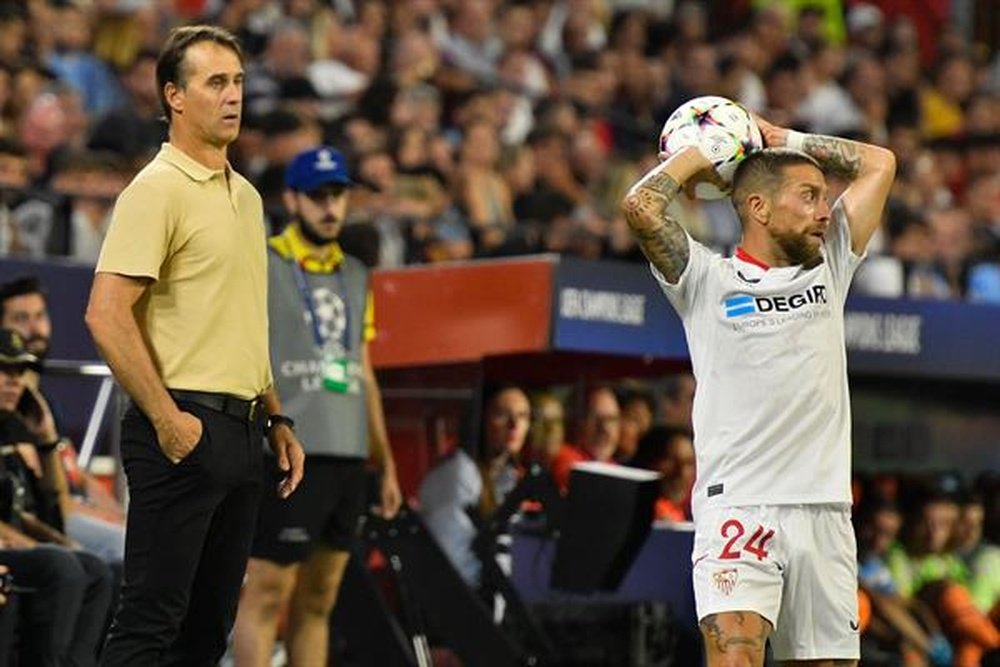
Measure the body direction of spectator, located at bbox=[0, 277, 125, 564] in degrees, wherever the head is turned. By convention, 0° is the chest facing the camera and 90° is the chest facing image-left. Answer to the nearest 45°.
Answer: approximately 315°

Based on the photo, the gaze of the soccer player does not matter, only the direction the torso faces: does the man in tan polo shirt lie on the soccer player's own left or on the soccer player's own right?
on the soccer player's own right

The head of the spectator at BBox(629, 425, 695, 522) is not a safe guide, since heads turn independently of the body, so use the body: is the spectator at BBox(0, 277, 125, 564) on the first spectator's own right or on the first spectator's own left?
on the first spectator's own right

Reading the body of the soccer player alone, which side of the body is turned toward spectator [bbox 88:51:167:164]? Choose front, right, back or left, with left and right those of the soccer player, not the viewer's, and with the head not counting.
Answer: back

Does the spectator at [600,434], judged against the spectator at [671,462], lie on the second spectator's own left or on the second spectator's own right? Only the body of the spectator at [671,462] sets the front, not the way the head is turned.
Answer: on the second spectator's own right

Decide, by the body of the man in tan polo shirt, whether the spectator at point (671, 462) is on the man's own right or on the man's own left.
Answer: on the man's own left

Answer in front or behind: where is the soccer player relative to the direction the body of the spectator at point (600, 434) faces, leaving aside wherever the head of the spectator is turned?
in front

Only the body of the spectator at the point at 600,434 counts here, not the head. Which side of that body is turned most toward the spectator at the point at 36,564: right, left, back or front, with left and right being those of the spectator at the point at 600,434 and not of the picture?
right
